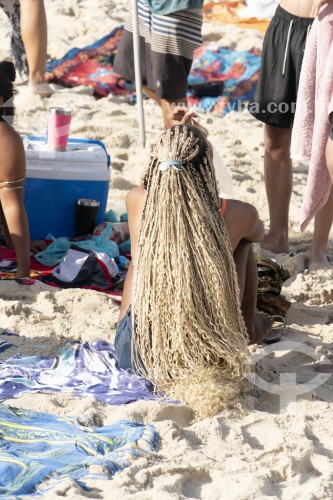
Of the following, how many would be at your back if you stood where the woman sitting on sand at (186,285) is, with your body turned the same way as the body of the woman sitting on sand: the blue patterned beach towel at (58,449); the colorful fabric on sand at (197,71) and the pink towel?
1

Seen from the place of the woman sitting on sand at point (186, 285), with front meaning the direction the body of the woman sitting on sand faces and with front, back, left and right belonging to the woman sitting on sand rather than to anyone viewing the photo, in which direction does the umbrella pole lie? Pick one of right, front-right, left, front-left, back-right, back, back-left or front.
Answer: front-left

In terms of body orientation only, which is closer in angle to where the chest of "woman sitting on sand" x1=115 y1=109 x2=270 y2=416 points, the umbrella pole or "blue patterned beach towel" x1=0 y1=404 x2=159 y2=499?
the umbrella pole

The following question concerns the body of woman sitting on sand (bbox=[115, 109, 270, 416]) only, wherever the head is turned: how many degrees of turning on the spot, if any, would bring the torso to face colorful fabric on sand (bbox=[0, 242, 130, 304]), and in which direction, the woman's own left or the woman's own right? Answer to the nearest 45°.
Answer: approximately 90° to the woman's own left

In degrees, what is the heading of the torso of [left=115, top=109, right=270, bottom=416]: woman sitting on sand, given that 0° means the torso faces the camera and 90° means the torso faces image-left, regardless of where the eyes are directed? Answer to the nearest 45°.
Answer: approximately 225°

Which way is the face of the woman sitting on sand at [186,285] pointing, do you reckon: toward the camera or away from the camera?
away from the camera

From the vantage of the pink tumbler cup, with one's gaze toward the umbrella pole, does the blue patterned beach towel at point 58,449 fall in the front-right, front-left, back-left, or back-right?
back-right

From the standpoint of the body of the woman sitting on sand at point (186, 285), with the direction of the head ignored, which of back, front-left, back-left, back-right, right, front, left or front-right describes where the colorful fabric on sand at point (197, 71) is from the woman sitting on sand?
front-left

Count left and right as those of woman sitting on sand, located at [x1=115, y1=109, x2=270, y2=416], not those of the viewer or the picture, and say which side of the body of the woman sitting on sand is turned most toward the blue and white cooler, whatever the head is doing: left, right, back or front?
left

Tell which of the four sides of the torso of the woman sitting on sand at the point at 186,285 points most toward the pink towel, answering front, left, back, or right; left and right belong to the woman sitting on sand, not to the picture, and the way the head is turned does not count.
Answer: front
